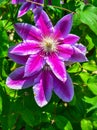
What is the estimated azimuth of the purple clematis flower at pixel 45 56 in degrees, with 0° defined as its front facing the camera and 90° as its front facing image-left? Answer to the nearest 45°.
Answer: approximately 0°
